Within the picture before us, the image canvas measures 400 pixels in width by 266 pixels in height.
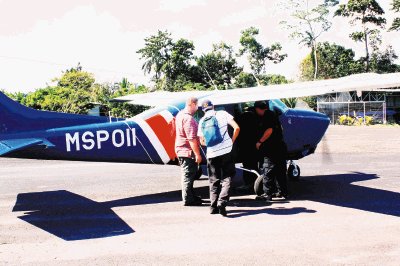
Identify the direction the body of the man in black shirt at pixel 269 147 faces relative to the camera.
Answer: to the viewer's left

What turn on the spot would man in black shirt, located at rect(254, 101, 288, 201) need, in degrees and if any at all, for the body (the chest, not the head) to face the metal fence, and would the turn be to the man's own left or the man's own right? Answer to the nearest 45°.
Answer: approximately 90° to the man's own right

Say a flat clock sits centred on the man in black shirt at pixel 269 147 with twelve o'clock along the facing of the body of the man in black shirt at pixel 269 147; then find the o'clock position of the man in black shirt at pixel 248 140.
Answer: the man in black shirt at pixel 248 140 is roughly at 2 o'clock from the man in black shirt at pixel 269 147.
